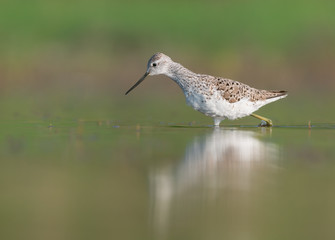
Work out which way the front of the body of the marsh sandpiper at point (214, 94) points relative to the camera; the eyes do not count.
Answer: to the viewer's left
